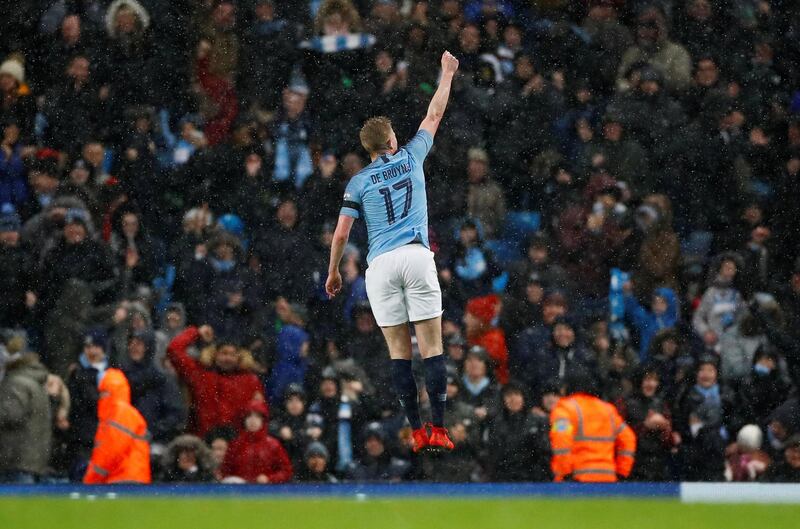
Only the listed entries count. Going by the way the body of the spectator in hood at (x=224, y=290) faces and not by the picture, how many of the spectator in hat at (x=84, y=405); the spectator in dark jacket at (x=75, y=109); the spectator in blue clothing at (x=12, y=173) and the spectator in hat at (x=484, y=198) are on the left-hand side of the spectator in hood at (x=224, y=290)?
1

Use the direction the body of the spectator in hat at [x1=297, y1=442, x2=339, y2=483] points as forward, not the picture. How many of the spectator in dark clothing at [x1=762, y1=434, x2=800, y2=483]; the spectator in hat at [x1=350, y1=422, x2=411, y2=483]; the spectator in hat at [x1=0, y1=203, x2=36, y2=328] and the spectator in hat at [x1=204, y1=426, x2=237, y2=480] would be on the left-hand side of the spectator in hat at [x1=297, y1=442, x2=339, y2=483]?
2

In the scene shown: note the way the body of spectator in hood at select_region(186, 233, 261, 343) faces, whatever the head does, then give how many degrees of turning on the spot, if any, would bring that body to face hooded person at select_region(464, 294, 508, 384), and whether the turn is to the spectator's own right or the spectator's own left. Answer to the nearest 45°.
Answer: approximately 90° to the spectator's own left

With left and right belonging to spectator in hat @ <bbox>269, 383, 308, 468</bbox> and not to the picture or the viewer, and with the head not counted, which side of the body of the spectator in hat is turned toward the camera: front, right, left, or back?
front

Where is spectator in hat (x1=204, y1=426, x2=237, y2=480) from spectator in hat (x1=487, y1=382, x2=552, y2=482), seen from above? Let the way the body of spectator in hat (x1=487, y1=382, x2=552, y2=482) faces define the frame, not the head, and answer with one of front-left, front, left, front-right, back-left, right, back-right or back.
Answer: right

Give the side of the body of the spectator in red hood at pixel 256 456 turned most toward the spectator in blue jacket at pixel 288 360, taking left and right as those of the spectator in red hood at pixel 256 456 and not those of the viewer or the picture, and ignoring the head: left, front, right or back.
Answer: back

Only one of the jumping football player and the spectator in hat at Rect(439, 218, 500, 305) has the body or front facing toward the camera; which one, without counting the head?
the spectator in hat

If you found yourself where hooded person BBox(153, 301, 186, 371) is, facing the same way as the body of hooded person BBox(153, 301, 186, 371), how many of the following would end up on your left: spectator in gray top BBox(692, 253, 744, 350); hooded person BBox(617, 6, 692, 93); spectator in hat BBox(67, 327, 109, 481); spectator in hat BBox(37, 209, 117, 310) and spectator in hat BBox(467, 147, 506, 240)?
3

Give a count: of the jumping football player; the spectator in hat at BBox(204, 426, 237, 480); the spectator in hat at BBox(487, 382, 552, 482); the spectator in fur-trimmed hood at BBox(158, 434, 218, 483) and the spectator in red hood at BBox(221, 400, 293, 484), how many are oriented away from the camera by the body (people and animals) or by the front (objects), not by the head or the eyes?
1

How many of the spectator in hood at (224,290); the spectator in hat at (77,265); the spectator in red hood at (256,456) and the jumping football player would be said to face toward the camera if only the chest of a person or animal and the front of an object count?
3

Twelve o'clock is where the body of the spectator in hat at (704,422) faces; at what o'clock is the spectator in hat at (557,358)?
the spectator in hat at (557,358) is roughly at 3 o'clock from the spectator in hat at (704,422).

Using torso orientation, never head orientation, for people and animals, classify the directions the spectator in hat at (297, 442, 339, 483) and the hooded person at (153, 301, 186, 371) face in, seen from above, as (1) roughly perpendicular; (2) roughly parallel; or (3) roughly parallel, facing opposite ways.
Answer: roughly parallel

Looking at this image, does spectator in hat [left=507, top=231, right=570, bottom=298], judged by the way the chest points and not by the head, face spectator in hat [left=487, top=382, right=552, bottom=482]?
yes

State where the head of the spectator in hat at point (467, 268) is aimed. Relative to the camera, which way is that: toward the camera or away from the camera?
toward the camera

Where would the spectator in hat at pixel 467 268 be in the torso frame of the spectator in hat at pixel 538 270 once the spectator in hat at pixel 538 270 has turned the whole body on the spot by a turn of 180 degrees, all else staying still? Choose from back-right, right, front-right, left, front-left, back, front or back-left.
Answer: left

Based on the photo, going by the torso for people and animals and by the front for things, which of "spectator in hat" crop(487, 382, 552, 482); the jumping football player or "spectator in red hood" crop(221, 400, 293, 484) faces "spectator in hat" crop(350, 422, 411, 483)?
the jumping football player

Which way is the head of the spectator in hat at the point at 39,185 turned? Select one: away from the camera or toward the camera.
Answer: toward the camera

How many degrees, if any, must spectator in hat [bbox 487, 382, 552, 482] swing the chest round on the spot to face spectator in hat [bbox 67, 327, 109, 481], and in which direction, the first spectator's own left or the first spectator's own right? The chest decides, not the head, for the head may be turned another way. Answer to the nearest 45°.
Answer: approximately 90° to the first spectator's own right
